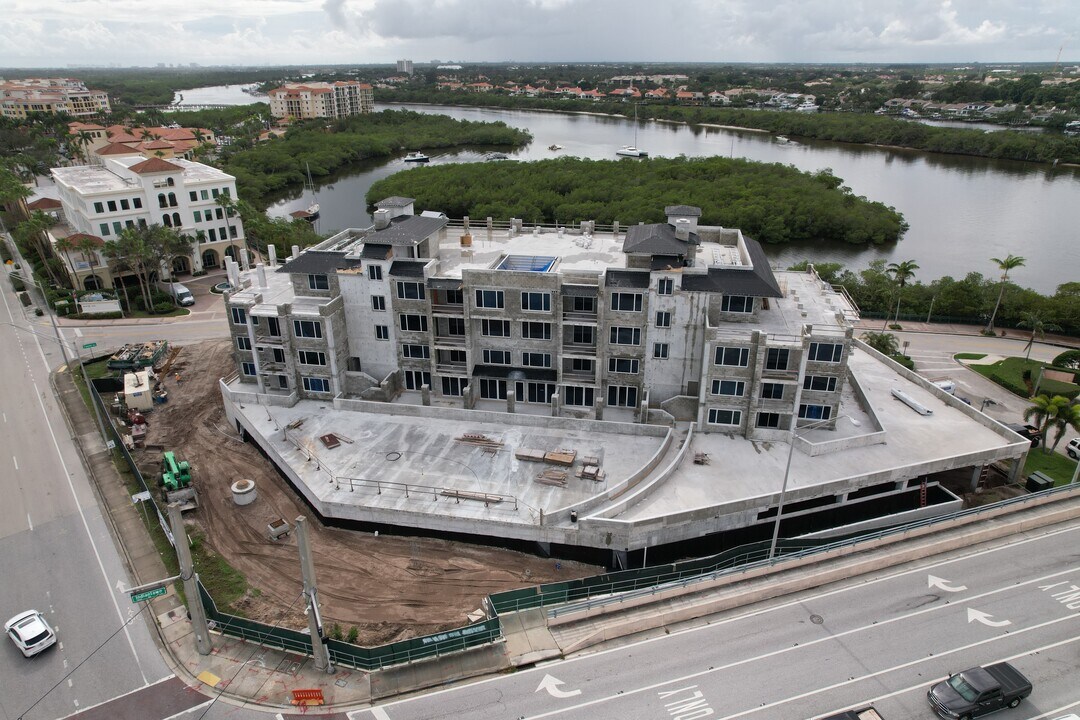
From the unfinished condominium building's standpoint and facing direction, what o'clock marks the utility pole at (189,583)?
The utility pole is roughly at 1 o'clock from the unfinished condominium building.

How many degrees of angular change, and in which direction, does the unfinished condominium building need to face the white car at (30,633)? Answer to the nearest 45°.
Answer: approximately 45° to its right

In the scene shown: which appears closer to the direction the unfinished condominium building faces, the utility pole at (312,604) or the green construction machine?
the utility pole

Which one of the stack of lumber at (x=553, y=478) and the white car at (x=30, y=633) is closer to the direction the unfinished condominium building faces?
the stack of lumber

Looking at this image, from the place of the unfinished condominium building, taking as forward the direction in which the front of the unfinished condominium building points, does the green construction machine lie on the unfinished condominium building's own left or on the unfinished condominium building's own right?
on the unfinished condominium building's own right

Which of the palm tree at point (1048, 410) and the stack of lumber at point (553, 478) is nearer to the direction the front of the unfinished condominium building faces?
the stack of lumber

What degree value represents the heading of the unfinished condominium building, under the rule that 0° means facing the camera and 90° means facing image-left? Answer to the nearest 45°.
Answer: approximately 0°

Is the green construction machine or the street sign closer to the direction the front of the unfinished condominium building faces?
the street sign

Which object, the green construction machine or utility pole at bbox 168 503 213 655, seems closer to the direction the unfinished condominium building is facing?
the utility pole

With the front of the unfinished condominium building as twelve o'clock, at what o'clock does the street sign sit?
The street sign is roughly at 1 o'clock from the unfinished condominium building.

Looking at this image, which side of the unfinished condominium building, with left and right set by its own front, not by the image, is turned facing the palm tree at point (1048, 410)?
left
